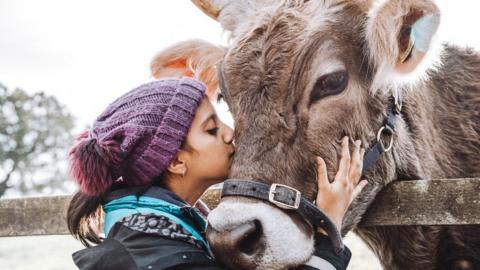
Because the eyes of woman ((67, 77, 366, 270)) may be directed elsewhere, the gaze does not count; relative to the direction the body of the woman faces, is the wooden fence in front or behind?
in front

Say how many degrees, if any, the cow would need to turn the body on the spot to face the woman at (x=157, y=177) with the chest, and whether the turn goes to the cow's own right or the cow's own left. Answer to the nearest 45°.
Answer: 0° — it already faces them

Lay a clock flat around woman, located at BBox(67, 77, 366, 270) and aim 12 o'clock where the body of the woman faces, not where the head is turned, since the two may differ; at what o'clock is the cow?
The cow is roughly at 11 o'clock from the woman.

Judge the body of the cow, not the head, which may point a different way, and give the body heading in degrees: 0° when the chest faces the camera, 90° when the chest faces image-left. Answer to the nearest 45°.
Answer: approximately 45°

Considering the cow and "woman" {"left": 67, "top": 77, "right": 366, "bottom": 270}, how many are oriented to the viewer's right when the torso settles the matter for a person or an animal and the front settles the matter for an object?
1

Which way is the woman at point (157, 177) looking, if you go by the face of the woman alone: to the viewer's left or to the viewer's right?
to the viewer's right

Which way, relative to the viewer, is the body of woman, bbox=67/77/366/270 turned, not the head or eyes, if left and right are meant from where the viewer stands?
facing to the right of the viewer
